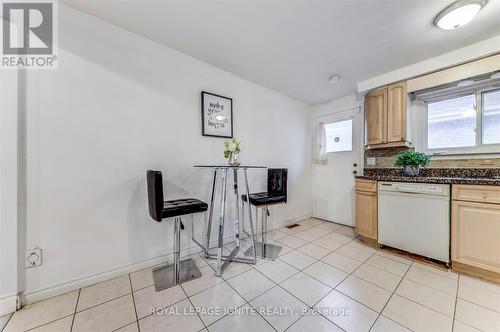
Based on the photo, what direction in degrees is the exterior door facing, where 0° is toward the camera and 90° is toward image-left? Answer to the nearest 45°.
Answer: approximately 45°

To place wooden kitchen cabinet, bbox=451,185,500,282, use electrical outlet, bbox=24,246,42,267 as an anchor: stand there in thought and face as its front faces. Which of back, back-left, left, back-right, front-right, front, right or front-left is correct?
front-left

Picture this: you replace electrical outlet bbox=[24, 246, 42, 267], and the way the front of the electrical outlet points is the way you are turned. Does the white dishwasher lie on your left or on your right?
on your left

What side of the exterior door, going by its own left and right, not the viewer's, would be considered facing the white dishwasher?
left

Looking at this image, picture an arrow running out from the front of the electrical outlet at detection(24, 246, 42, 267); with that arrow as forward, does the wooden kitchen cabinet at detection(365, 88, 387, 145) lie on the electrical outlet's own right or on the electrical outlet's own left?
on the electrical outlet's own left

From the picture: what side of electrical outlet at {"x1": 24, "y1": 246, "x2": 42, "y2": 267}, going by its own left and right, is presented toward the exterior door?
left

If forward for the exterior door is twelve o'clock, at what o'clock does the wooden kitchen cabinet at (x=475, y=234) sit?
The wooden kitchen cabinet is roughly at 9 o'clock from the exterior door.
